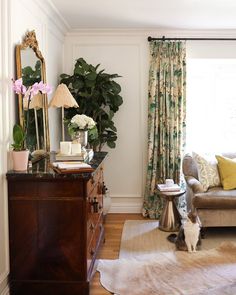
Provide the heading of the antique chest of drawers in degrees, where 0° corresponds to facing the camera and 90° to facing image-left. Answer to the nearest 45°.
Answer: approximately 270°

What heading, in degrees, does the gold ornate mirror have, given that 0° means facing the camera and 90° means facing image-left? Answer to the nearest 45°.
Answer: approximately 315°
